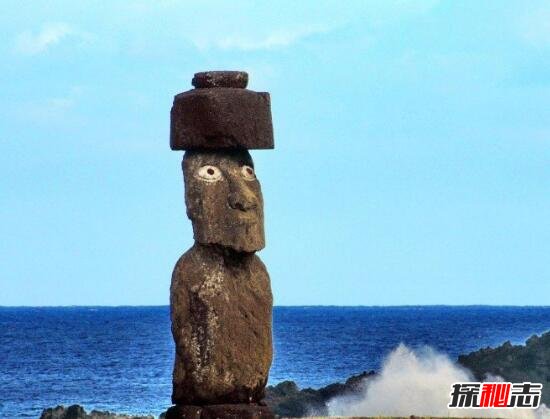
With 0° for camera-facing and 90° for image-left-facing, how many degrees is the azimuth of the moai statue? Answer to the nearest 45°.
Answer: approximately 315°
